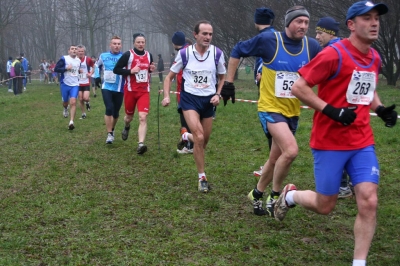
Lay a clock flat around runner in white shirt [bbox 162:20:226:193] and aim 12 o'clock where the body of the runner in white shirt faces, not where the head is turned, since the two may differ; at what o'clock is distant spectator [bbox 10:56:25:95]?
The distant spectator is roughly at 5 o'clock from the runner in white shirt.

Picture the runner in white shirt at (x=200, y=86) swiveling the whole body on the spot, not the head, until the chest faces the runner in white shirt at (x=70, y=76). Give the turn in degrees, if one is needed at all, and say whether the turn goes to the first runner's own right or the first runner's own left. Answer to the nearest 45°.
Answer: approximately 135° to the first runner's own right

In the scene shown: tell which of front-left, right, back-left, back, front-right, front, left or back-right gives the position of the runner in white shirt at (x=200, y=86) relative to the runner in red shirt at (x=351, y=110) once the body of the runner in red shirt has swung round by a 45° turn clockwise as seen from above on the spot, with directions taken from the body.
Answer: back-right

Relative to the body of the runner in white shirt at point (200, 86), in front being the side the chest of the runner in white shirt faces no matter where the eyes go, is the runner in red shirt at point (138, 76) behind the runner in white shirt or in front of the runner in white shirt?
behind

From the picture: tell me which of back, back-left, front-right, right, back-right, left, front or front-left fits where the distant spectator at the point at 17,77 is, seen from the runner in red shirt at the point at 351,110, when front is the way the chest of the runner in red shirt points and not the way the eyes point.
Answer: back

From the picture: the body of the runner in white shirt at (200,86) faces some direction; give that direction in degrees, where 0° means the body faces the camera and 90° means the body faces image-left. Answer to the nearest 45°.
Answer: approximately 0°

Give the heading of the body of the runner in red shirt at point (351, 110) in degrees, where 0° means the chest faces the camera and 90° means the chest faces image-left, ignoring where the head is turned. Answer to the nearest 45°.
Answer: approximately 315°
